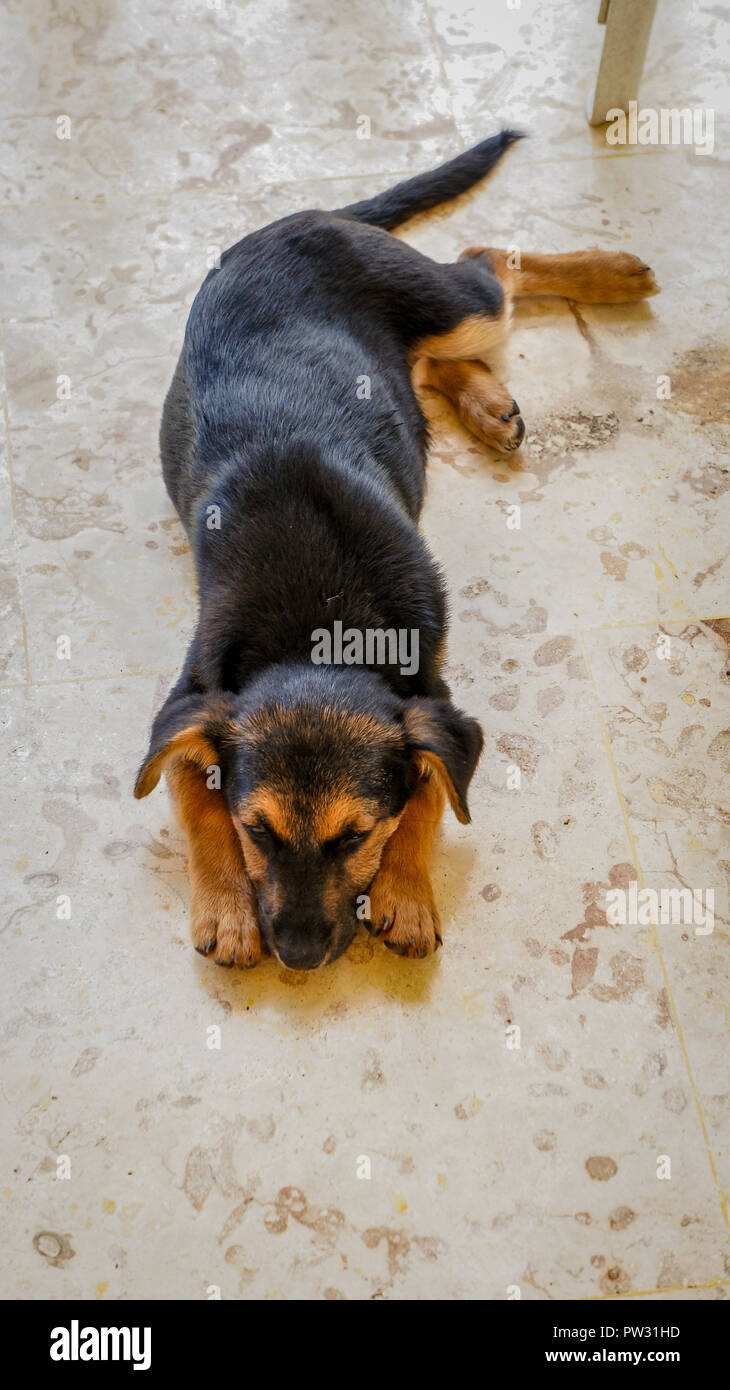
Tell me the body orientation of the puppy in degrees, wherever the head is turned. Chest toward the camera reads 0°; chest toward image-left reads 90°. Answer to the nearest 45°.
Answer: approximately 0°
